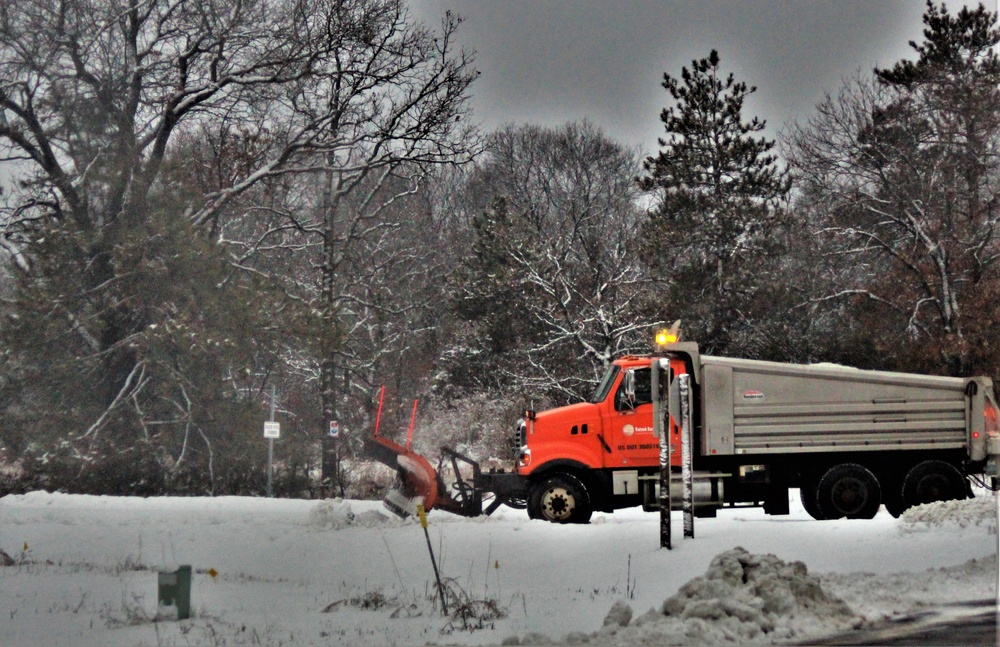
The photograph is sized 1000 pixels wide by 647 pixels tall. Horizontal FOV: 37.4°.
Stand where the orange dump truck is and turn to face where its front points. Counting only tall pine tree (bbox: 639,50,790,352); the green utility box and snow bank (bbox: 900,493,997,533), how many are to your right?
1

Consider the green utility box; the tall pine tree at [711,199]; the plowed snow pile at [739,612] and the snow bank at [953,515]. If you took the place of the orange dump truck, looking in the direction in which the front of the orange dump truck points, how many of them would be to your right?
1

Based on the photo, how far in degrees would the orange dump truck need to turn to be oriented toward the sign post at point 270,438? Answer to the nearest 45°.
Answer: approximately 45° to its right

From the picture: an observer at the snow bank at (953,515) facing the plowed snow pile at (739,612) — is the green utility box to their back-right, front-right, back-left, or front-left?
front-right

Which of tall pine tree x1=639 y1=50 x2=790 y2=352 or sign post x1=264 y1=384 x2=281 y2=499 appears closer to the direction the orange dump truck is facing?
the sign post

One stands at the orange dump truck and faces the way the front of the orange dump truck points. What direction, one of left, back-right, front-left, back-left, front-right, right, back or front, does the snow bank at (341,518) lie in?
front

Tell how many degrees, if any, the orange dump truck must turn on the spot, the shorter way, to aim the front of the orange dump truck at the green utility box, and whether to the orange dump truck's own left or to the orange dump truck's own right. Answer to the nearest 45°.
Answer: approximately 45° to the orange dump truck's own left

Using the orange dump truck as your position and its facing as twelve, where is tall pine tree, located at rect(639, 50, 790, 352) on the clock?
The tall pine tree is roughly at 3 o'clock from the orange dump truck.

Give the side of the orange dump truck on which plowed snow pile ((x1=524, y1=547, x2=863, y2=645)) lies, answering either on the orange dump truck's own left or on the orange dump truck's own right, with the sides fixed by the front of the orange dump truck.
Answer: on the orange dump truck's own left

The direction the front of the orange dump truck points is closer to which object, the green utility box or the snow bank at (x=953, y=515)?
the green utility box

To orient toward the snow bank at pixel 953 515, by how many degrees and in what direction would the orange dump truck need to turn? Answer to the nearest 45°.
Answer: approximately 135° to its left

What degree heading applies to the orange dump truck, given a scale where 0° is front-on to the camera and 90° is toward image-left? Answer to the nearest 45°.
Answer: approximately 90°

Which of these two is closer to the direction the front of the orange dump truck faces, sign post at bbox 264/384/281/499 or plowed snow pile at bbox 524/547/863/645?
the sign post
